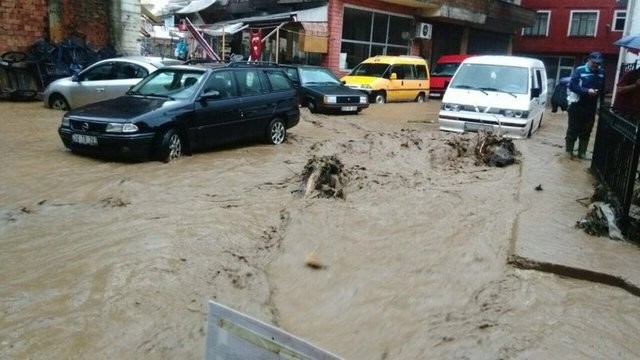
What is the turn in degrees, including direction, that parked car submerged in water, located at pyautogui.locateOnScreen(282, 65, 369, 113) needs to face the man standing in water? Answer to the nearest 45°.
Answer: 0° — it already faces them

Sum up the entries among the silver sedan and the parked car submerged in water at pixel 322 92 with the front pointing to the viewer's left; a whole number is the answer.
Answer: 1

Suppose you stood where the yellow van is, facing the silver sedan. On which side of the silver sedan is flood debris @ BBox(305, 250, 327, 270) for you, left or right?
left

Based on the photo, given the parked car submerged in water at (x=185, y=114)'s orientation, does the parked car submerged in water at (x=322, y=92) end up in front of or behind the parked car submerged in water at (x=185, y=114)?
behind

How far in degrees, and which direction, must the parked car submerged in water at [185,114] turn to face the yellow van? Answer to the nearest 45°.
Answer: approximately 180°

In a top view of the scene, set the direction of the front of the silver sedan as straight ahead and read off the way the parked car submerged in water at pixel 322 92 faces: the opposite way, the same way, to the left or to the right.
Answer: to the left

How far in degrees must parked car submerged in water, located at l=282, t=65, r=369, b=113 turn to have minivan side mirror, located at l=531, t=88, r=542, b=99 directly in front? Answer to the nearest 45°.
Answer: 0° — it already faces it

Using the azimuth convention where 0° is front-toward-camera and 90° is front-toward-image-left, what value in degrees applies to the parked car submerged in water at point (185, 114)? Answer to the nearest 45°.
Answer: approximately 45°

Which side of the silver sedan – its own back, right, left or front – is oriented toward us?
left

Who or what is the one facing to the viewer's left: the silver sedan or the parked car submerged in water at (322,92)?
the silver sedan
